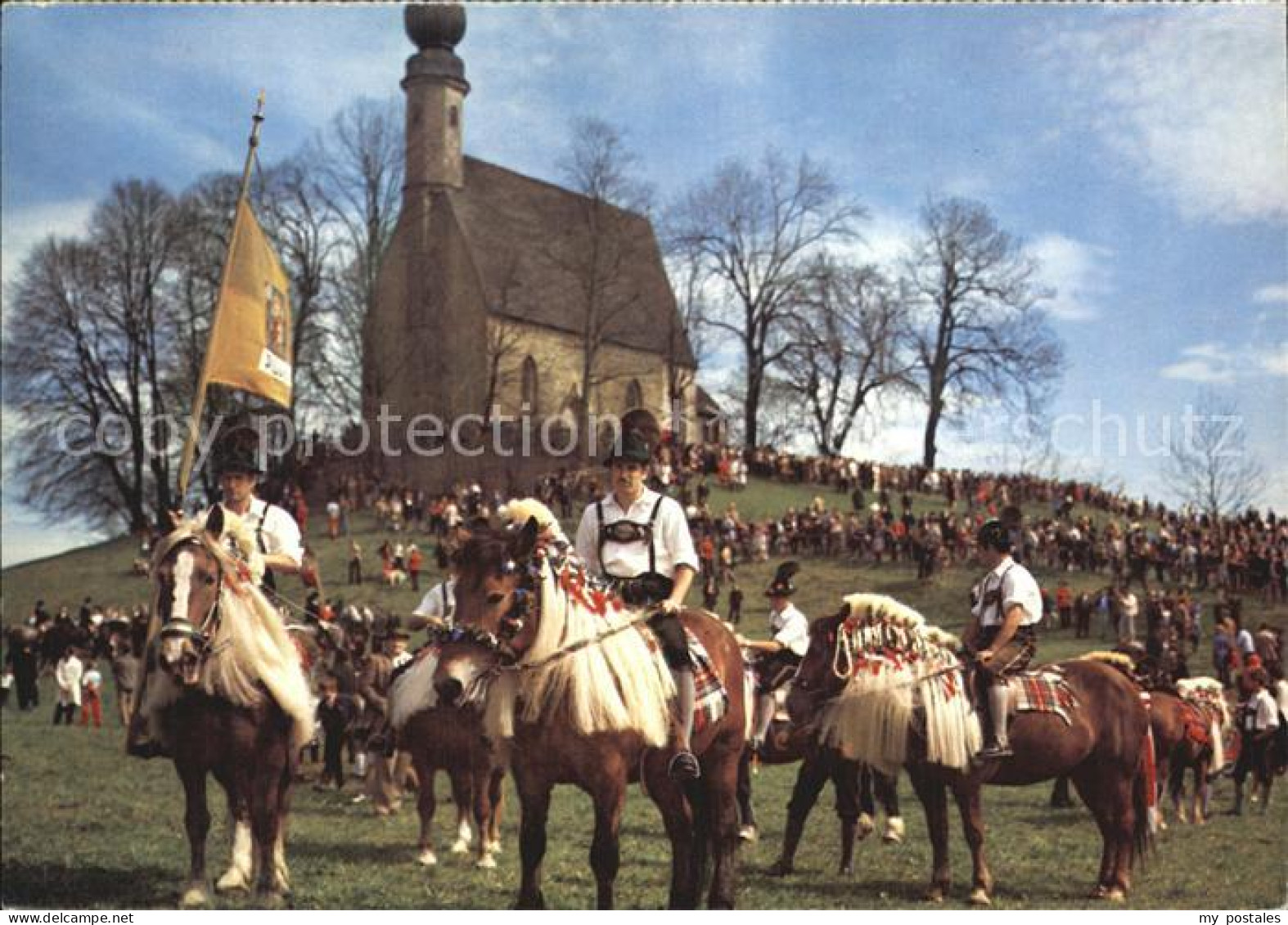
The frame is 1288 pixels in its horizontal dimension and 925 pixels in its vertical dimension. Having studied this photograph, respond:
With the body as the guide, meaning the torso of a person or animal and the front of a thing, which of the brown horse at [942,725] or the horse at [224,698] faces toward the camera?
the horse

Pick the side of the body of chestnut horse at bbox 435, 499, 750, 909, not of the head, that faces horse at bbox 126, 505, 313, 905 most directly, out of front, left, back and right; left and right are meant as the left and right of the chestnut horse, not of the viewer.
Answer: right

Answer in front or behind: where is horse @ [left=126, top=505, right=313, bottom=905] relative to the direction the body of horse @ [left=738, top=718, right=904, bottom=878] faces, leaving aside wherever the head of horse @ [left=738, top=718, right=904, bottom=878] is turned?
in front

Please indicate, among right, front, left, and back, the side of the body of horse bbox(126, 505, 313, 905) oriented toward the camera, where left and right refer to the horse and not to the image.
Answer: front

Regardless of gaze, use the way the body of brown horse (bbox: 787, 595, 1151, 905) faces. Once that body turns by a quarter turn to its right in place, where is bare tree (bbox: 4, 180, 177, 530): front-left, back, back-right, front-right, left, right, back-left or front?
front-left

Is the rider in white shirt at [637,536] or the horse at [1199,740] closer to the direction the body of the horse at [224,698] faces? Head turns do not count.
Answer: the rider in white shirt

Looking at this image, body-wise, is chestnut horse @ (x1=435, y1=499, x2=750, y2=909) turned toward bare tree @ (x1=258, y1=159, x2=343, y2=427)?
no

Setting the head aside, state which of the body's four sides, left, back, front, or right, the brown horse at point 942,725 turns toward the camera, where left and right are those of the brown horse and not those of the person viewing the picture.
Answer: left

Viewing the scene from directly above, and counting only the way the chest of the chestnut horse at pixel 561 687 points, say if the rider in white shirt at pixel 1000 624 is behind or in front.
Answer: behind

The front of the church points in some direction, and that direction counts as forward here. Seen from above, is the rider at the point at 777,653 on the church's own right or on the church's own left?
on the church's own left

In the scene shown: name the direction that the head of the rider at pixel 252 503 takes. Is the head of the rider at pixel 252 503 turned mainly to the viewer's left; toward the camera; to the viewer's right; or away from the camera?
toward the camera

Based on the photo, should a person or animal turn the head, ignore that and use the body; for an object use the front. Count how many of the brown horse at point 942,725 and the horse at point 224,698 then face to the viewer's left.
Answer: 1
